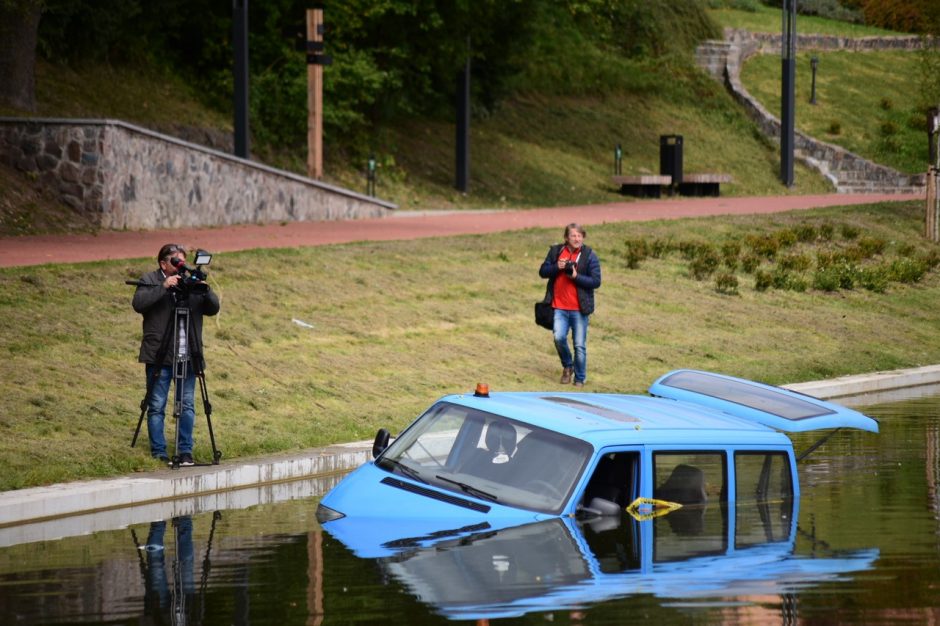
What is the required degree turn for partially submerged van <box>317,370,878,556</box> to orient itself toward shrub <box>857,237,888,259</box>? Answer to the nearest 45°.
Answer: approximately 135° to its right

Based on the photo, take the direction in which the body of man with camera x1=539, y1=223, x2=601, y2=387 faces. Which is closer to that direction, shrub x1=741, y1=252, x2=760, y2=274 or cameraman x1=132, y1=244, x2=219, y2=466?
the cameraman

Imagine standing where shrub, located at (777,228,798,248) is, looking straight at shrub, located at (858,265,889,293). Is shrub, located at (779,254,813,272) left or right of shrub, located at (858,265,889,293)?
right

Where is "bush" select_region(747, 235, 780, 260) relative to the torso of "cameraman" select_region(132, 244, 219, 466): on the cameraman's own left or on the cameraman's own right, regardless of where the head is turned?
on the cameraman's own left

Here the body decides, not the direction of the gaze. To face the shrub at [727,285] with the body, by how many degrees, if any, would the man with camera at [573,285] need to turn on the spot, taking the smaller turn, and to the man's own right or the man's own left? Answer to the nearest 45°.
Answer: approximately 180°

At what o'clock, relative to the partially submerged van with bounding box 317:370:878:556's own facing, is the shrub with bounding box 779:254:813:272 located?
The shrub is roughly at 5 o'clock from the partially submerged van.

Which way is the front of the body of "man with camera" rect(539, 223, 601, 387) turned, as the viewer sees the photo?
toward the camera

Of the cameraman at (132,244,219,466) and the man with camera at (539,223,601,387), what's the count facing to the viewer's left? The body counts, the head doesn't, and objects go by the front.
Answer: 0

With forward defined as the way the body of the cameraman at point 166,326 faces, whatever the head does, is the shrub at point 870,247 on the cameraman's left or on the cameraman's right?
on the cameraman's left

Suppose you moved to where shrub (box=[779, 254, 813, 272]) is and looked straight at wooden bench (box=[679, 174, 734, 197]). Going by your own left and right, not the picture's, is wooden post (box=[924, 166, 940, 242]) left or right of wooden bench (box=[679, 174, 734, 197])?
right

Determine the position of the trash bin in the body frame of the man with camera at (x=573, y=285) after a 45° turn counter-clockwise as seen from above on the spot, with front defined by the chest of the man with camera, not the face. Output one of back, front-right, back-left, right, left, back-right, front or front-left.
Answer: back-left

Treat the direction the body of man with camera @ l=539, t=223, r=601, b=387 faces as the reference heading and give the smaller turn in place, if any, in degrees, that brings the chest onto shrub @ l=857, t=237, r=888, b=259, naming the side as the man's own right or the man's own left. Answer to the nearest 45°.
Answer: approximately 135° to the man's own left

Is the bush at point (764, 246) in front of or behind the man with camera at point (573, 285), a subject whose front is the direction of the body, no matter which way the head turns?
behind

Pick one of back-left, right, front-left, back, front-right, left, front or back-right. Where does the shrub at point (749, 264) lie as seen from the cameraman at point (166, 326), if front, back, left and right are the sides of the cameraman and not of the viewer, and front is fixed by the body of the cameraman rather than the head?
left

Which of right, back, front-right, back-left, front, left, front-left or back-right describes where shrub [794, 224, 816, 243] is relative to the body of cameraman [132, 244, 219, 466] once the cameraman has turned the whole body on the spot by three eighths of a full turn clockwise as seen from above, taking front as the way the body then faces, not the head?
back-right
